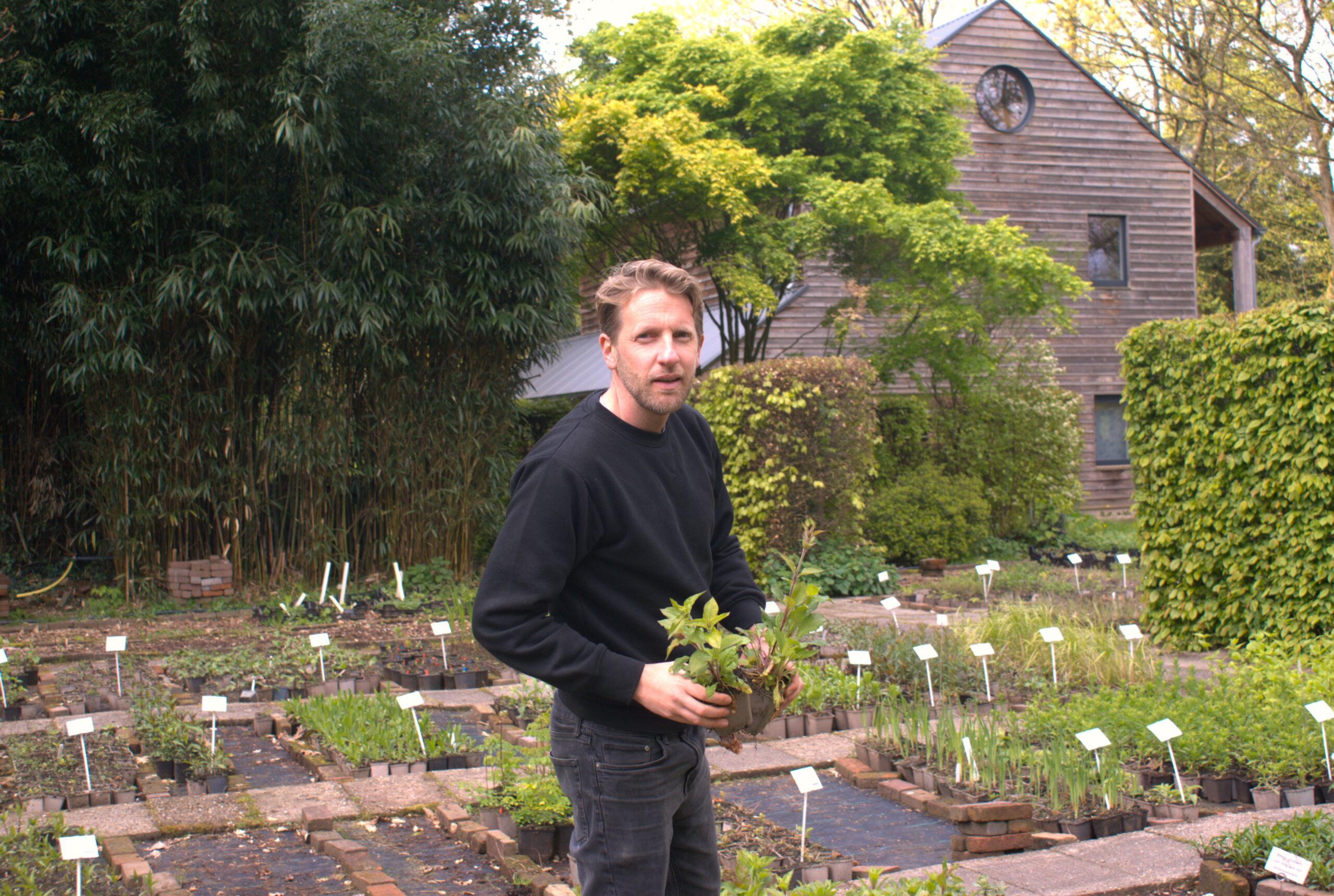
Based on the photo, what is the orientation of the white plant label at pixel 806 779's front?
toward the camera

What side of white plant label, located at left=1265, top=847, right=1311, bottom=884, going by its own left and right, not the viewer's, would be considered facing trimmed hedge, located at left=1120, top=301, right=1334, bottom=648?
back

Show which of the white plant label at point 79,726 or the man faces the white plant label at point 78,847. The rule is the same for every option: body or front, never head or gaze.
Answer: the white plant label at point 79,726

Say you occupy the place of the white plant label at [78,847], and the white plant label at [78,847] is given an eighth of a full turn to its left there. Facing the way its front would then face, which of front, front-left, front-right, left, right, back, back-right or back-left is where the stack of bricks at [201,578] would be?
back-left

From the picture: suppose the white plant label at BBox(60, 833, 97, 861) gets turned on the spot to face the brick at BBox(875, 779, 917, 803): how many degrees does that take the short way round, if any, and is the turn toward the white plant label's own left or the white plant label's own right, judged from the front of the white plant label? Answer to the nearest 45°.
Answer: approximately 90° to the white plant label's own left

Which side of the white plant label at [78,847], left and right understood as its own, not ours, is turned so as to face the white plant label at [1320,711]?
left

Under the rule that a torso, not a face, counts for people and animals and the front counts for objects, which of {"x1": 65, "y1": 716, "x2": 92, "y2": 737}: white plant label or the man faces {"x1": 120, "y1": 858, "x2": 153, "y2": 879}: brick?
the white plant label

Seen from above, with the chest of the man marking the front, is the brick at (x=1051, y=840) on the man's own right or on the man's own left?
on the man's own left

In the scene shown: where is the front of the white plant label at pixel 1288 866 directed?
toward the camera

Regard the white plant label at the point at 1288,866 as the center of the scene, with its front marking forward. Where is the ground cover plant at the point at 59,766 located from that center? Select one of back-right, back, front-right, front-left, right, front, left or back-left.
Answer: right

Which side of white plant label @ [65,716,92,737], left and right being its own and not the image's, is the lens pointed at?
front

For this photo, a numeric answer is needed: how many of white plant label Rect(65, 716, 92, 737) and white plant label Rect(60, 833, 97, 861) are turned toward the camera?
2

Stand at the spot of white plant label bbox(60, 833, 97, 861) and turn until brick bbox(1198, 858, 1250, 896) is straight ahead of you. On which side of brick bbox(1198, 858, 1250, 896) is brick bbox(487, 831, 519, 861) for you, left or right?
left

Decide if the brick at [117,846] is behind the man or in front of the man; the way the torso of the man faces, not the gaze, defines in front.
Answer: behind

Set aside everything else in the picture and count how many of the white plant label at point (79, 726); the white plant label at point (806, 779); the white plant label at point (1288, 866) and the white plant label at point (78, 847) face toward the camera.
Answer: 4
